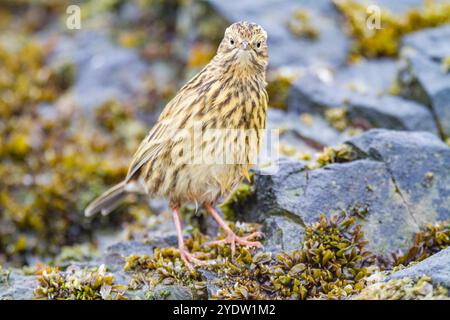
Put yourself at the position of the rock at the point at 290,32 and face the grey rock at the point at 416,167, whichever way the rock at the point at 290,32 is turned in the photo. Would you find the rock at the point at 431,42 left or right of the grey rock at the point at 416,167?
left

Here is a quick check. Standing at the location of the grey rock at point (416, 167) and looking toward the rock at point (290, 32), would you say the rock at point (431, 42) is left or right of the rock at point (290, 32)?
right

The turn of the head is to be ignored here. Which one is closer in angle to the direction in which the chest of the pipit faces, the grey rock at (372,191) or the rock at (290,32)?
the grey rock

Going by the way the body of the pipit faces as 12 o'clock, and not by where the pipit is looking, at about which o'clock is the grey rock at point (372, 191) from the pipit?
The grey rock is roughly at 10 o'clock from the pipit.

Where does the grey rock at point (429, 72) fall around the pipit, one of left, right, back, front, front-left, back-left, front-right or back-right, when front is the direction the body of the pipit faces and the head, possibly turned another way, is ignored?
left

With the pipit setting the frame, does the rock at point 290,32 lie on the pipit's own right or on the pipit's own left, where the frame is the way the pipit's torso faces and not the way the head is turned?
on the pipit's own left

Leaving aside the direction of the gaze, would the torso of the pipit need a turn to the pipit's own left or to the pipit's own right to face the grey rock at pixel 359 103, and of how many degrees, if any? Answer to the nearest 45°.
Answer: approximately 90° to the pipit's own left

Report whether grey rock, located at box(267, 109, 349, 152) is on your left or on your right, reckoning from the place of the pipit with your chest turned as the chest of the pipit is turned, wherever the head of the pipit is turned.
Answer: on your left

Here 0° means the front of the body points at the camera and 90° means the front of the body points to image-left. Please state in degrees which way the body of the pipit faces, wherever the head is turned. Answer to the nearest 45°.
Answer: approximately 315°

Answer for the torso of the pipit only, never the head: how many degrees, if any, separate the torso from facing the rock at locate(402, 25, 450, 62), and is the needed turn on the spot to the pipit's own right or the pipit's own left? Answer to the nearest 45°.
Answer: approximately 90° to the pipit's own left

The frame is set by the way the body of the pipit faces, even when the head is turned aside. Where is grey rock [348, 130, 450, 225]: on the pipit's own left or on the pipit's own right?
on the pipit's own left

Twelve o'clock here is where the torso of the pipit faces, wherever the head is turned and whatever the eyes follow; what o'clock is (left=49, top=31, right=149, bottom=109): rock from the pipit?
The rock is roughly at 7 o'clock from the pipit.
